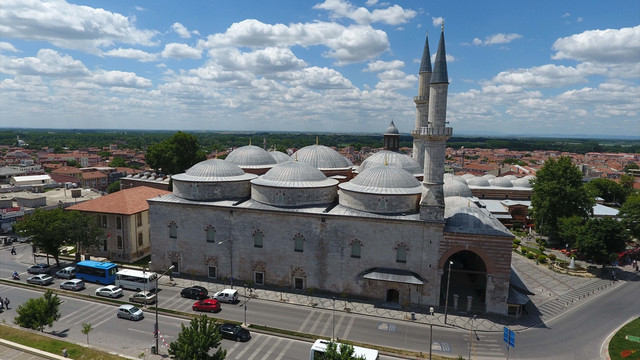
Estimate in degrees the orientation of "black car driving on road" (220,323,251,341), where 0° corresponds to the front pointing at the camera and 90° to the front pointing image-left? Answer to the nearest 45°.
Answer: approximately 315°

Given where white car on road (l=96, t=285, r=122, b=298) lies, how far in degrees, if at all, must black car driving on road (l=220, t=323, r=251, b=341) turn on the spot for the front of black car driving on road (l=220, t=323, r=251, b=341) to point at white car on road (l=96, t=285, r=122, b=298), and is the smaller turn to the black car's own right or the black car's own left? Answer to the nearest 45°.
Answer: approximately 180°

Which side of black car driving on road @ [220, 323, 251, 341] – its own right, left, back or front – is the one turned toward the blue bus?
back

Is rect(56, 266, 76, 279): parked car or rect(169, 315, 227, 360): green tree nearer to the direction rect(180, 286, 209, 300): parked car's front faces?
the parked car

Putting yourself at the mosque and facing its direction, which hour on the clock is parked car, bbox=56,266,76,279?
The parked car is roughly at 6 o'clock from the mosque.

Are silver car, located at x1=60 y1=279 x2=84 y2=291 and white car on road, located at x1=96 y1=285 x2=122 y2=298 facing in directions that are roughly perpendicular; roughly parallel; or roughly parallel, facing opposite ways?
roughly parallel

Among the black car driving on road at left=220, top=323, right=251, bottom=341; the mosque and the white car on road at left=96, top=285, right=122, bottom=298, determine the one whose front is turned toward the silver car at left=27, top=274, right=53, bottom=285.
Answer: the white car on road at left=96, top=285, right=122, bottom=298

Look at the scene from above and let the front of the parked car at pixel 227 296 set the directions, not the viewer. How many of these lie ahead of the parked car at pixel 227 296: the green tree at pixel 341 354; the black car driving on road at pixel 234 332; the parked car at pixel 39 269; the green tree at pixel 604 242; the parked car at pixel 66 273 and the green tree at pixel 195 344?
2

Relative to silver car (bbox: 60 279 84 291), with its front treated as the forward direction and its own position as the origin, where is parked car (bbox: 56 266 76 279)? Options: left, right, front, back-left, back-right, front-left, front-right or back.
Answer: front-right

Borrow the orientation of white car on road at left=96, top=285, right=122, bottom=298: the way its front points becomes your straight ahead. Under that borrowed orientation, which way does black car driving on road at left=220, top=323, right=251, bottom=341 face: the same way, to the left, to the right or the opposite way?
the opposite way

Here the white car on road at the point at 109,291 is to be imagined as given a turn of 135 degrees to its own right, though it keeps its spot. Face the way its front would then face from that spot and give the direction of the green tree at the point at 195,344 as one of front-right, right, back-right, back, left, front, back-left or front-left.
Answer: right

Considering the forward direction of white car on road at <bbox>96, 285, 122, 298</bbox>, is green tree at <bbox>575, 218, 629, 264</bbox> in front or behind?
behind
